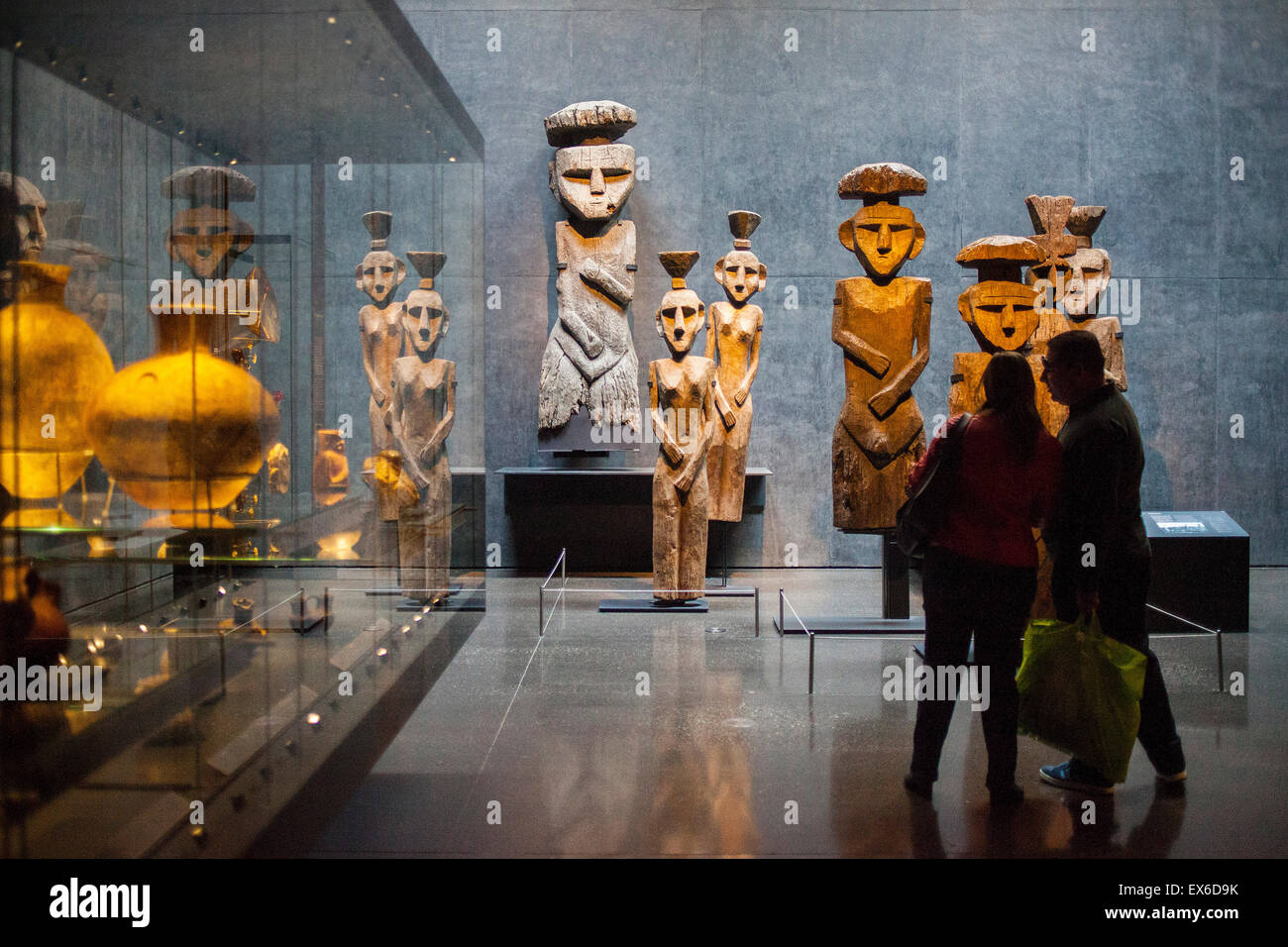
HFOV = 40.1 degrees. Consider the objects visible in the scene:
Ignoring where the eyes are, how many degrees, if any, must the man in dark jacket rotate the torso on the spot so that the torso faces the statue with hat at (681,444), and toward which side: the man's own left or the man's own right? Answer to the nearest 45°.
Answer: approximately 45° to the man's own right

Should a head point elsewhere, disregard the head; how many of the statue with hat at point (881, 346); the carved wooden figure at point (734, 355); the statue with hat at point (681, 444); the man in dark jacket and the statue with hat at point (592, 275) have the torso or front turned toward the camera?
4

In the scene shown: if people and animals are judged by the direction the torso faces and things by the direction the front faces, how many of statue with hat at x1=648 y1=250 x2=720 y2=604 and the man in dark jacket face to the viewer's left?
1

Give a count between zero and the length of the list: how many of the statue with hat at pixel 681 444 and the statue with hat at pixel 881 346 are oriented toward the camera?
2

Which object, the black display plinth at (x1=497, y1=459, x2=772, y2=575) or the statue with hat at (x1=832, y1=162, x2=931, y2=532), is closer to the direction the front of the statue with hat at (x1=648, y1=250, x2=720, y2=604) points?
the statue with hat
